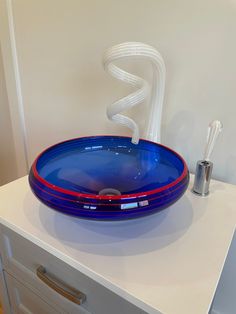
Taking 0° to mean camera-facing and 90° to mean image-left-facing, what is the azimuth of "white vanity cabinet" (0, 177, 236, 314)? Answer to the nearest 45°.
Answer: approximately 45°
